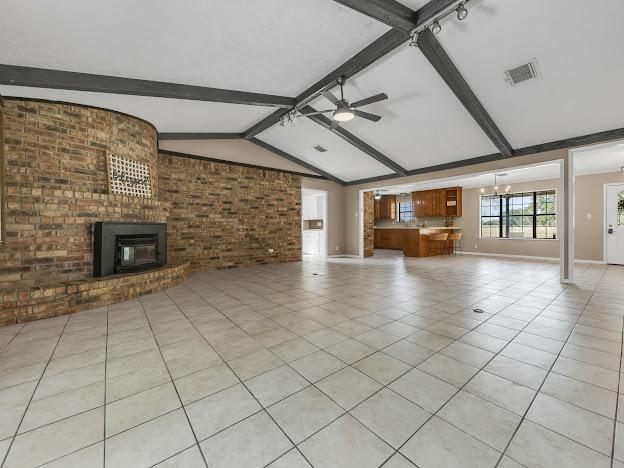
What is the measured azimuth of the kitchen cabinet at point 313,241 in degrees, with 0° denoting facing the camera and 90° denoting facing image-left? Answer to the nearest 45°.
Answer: approximately 0°

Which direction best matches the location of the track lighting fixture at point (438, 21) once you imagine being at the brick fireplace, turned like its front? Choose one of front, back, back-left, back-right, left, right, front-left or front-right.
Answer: front

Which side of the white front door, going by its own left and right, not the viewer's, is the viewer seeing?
front

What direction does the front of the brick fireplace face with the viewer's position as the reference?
facing the viewer and to the right of the viewer

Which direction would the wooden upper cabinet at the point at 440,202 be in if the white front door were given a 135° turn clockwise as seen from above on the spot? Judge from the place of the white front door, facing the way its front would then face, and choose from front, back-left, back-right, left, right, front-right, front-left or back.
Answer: front-left

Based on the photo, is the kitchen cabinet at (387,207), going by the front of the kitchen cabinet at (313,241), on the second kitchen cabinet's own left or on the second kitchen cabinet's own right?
on the second kitchen cabinet's own left

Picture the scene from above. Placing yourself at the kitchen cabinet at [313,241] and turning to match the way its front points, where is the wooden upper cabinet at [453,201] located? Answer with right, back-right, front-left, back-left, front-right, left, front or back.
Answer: left

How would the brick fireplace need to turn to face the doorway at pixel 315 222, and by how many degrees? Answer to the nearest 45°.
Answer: approximately 90° to its left

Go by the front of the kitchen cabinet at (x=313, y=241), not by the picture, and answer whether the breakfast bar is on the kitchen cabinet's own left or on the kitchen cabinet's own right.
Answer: on the kitchen cabinet's own left

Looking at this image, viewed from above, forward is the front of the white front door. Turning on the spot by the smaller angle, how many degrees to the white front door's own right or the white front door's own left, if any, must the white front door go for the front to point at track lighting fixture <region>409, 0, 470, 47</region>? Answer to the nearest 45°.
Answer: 0° — it already faces it

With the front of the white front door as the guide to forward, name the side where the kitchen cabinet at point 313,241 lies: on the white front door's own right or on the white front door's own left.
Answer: on the white front door's own right

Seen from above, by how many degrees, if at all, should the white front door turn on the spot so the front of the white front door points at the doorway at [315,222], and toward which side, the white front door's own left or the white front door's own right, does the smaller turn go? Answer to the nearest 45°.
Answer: approximately 45° to the white front door's own right

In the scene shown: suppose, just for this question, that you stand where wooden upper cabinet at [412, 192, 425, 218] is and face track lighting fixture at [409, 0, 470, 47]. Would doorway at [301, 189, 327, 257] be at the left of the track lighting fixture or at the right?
right
